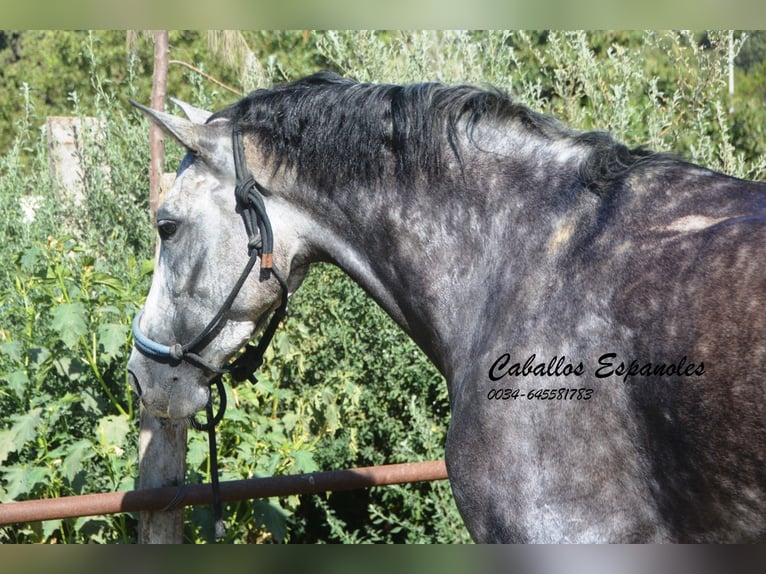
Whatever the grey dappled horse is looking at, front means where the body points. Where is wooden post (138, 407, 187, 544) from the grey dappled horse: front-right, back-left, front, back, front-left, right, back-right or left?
front-right

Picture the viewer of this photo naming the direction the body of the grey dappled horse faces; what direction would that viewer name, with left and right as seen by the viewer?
facing to the left of the viewer

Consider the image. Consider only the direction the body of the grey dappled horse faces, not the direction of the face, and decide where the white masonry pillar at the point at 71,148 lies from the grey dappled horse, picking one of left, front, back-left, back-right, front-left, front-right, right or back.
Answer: front-right

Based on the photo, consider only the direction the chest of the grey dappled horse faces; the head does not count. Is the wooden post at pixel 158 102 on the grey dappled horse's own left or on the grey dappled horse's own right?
on the grey dappled horse's own right
